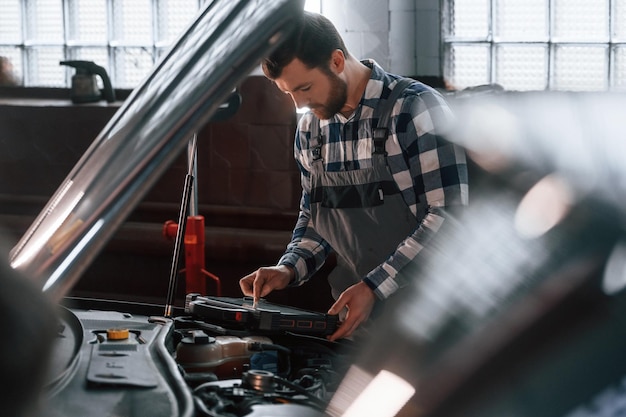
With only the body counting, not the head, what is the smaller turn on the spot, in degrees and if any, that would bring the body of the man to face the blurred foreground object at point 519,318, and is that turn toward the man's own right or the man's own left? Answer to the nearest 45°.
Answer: approximately 90° to the man's own left

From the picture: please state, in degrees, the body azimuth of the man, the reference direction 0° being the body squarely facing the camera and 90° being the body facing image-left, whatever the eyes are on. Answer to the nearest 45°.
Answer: approximately 45°
